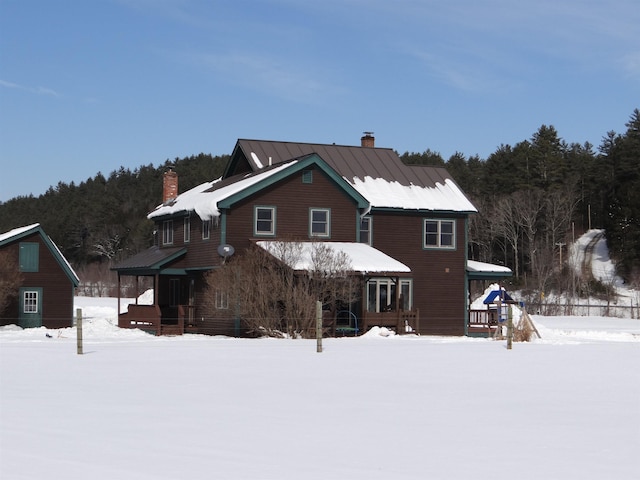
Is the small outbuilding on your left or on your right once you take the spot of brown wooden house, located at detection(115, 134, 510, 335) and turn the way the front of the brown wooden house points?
on your right

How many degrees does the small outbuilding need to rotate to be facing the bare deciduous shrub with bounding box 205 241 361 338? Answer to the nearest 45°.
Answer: approximately 45° to its left

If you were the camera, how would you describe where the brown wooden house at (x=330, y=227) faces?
facing the viewer

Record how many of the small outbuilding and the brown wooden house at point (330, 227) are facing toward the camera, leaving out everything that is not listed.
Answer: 2

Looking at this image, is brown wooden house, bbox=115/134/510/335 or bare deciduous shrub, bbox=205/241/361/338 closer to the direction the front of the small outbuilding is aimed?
the bare deciduous shrub

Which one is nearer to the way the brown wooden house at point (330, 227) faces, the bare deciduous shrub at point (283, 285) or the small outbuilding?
the bare deciduous shrub

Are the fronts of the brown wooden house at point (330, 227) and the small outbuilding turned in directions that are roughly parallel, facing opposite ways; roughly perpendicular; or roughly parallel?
roughly parallel

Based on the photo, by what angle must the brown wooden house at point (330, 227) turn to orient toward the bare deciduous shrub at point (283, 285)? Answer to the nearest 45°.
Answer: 0° — it already faces it

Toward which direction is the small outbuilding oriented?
toward the camera

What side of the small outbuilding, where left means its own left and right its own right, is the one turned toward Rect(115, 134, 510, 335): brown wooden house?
left
